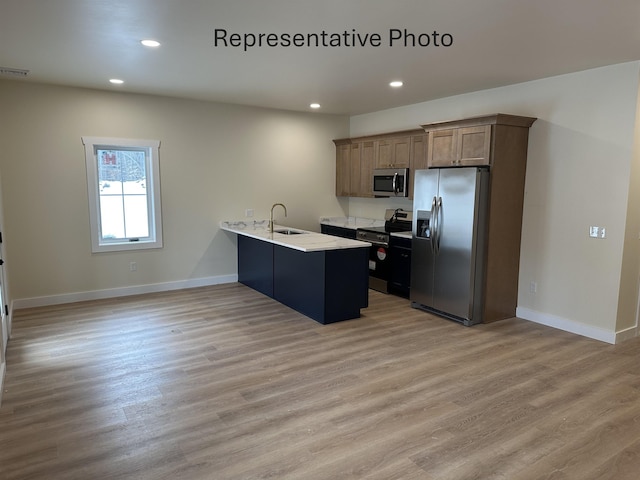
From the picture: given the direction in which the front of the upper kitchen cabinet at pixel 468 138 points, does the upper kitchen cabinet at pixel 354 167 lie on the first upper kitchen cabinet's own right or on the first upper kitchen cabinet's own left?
on the first upper kitchen cabinet's own right

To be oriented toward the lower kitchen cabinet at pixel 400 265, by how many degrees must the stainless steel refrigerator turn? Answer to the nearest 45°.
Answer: approximately 90° to its right

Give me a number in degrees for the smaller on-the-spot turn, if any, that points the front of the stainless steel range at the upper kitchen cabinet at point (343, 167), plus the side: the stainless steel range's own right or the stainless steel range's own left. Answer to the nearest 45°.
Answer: approximately 90° to the stainless steel range's own right

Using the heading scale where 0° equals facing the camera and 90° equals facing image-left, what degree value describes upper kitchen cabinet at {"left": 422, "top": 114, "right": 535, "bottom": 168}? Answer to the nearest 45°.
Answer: approximately 45°

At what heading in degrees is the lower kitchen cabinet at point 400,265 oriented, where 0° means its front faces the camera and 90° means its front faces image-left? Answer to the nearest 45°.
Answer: approximately 45°

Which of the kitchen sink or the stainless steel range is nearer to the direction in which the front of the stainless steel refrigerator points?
the kitchen sink
